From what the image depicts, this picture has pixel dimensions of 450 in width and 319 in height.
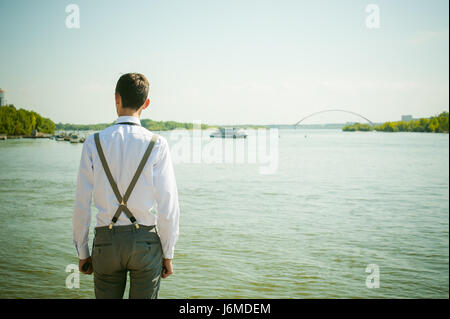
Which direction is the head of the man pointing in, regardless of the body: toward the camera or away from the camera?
away from the camera

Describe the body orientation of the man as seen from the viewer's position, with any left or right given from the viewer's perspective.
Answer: facing away from the viewer
